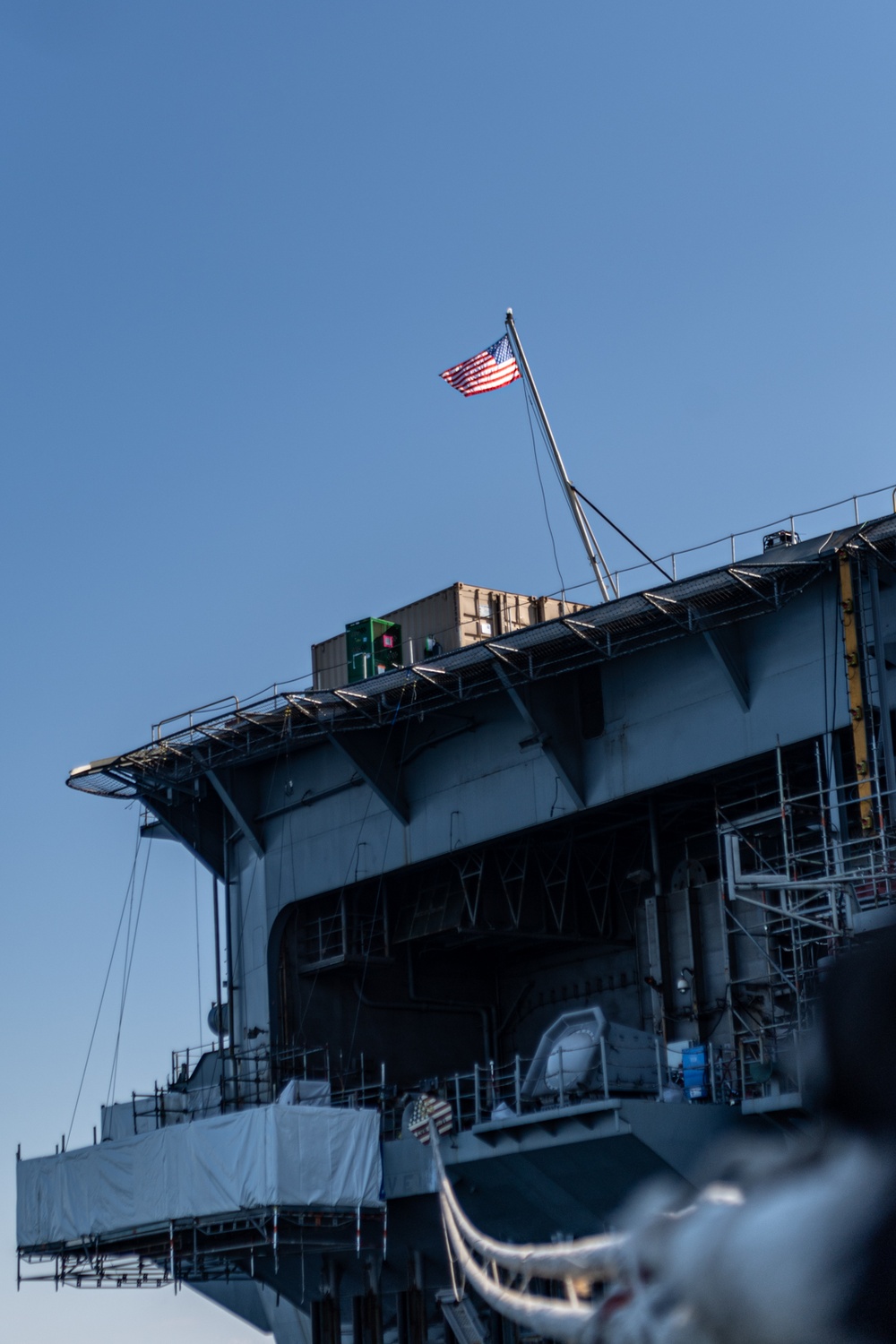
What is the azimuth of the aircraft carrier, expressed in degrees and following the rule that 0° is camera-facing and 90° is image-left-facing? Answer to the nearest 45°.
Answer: approximately 225°
